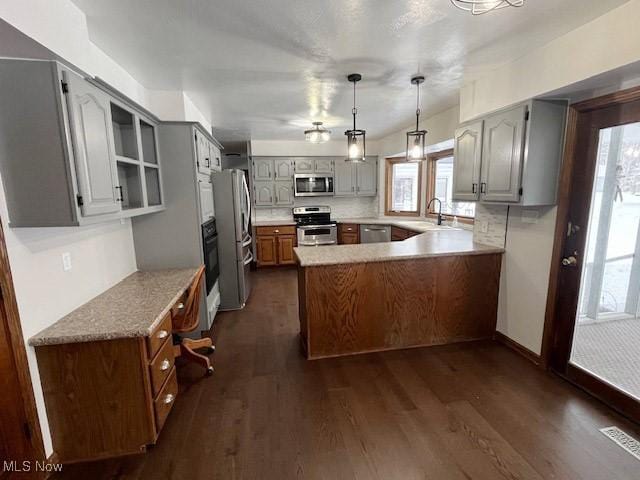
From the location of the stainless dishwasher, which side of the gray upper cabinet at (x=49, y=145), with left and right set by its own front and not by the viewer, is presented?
left

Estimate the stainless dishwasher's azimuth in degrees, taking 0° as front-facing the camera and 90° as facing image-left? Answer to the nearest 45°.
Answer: approximately 0°

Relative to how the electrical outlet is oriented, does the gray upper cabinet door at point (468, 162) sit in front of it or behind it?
in front

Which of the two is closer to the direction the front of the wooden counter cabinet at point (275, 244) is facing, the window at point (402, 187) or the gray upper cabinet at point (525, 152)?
the gray upper cabinet

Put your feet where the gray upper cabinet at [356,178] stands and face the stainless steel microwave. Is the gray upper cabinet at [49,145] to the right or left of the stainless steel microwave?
left

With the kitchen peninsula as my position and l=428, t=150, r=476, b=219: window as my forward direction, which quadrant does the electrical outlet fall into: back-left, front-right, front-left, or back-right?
back-left

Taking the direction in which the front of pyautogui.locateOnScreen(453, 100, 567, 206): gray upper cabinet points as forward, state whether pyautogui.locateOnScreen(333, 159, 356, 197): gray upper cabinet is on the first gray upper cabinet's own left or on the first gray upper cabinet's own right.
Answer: on the first gray upper cabinet's own right

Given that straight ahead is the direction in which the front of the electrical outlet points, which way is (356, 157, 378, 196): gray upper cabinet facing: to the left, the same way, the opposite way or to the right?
to the right

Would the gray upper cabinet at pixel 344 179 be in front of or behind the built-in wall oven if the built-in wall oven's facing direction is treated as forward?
in front

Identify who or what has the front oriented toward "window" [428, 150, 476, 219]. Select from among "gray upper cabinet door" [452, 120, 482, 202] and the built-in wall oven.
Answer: the built-in wall oven
